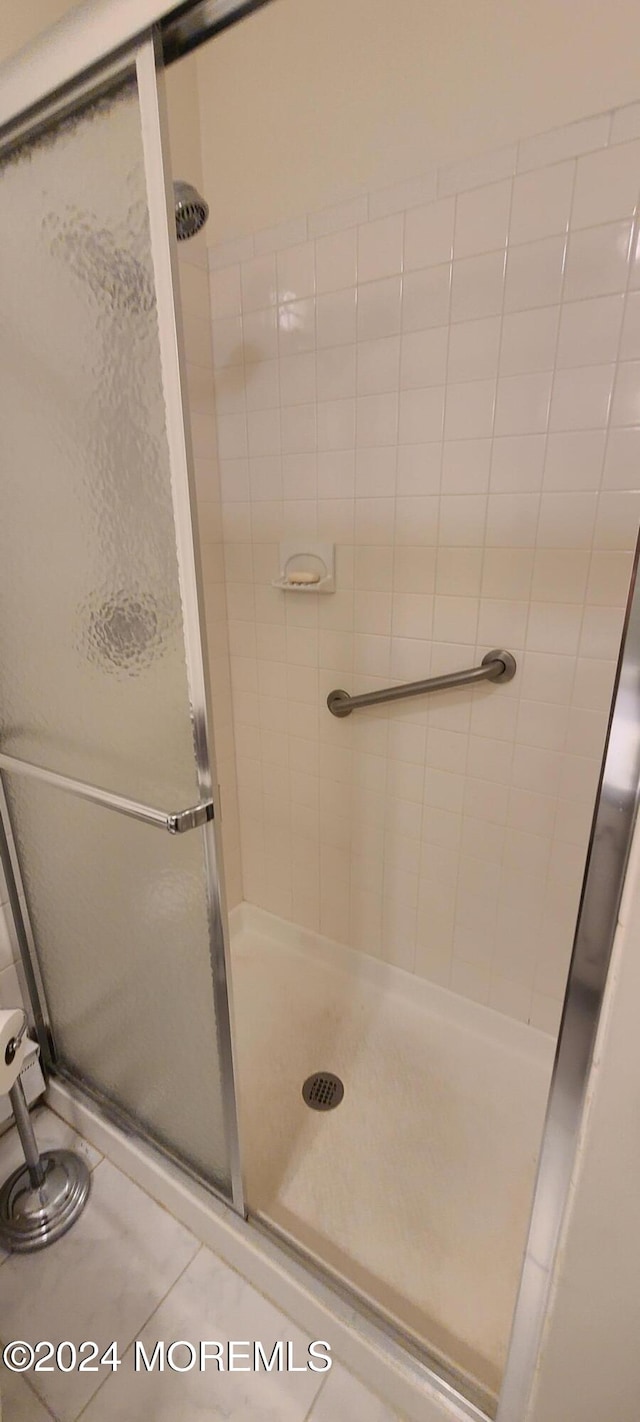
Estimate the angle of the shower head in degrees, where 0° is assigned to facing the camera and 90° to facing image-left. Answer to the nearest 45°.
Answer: approximately 315°
